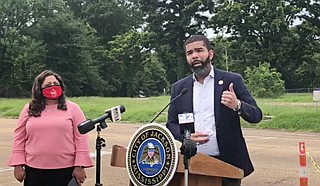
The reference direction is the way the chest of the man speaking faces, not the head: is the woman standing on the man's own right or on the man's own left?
on the man's own right

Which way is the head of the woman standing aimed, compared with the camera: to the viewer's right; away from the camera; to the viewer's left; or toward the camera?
toward the camera

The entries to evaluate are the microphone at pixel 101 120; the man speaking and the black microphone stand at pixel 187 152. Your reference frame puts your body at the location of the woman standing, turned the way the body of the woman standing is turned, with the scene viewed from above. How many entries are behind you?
0

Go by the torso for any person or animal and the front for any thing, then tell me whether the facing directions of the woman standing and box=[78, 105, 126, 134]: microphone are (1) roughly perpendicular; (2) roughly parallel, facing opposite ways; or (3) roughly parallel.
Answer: roughly perpendicular

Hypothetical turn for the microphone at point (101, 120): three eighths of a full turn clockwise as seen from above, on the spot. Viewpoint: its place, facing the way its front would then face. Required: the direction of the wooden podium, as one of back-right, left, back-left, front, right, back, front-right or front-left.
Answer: left

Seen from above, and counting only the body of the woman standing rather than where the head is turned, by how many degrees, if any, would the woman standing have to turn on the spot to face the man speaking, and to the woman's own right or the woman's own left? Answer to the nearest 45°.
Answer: approximately 45° to the woman's own left

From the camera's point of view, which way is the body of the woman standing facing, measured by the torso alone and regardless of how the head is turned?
toward the camera

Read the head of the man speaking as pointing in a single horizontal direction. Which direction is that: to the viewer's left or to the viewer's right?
to the viewer's left

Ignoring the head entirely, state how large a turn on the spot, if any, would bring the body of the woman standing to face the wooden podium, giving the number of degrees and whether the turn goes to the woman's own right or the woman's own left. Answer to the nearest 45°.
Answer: approximately 45° to the woman's own left

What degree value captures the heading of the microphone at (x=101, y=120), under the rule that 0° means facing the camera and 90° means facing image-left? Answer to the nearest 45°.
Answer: approximately 270°

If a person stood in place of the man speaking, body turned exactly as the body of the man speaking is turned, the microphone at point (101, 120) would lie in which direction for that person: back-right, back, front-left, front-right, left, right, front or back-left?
front-right

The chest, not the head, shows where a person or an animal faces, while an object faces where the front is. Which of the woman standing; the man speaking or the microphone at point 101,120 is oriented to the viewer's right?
the microphone

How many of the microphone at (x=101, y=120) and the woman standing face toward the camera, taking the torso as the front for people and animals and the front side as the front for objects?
1

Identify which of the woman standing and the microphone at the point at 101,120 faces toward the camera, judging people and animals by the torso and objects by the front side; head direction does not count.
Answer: the woman standing

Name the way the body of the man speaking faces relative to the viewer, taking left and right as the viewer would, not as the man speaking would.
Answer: facing the viewer and to the left of the viewer
